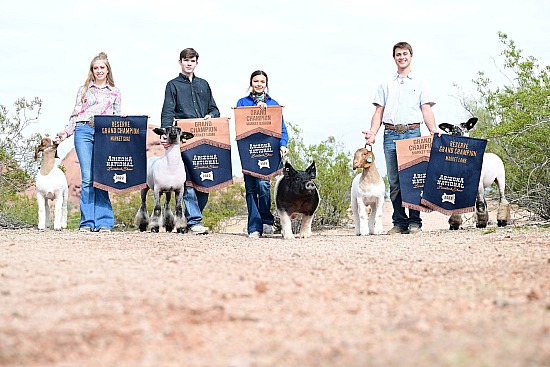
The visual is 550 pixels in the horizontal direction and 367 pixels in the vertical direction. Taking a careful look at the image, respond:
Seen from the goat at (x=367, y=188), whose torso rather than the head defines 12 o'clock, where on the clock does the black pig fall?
The black pig is roughly at 2 o'clock from the goat.

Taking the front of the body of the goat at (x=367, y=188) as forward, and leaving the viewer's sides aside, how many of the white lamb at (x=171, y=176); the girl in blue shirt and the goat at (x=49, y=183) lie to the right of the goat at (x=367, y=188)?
3

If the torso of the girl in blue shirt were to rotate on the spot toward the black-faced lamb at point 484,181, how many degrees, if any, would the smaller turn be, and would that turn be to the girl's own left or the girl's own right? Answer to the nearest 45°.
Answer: approximately 90° to the girl's own left

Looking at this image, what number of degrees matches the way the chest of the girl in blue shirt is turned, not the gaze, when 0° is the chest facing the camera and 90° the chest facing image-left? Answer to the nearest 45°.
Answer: approximately 0°

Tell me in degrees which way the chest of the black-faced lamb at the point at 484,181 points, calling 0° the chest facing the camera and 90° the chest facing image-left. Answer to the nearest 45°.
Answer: approximately 45°

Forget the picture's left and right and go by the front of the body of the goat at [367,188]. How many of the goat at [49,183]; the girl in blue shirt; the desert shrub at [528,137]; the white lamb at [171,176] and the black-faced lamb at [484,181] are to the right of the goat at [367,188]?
3

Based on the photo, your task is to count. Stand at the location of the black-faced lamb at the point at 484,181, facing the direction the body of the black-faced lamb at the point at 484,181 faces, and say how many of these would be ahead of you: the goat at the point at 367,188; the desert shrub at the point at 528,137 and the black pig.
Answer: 2

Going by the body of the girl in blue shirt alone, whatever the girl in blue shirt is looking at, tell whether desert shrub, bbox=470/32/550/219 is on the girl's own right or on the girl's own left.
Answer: on the girl's own left

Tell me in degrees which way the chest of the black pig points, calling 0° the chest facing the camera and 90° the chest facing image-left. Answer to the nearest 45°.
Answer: approximately 0°

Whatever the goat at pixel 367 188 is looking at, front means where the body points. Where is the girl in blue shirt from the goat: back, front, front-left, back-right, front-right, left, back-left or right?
right

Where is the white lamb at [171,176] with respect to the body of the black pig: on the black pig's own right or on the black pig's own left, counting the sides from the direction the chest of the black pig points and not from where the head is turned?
on the black pig's own right
